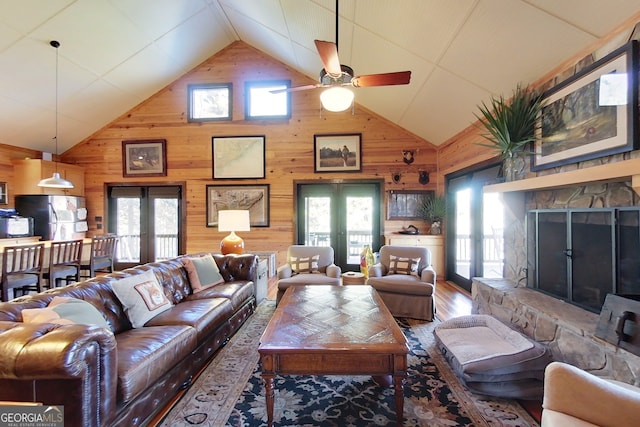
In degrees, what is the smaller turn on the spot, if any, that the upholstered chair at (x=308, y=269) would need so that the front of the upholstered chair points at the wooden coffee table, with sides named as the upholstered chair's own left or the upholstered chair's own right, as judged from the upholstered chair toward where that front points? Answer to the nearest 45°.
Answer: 0° — it already faces it

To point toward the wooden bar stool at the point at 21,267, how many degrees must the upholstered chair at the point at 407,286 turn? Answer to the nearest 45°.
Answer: approximately 90° to its right

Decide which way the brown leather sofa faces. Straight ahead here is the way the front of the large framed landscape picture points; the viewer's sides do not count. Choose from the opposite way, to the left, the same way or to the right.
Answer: the opposite way

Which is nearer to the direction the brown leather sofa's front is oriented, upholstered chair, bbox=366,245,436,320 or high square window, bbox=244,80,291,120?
the upholstered chair

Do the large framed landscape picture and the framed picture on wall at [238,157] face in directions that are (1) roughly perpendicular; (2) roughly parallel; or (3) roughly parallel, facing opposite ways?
roughly perpendicular

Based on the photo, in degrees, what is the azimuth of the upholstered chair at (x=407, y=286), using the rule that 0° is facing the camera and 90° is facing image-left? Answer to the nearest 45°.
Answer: approximately 0°

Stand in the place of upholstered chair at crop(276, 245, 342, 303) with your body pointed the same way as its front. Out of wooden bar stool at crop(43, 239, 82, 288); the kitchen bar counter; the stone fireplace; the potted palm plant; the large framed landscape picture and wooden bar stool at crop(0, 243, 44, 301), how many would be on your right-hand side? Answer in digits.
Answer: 3

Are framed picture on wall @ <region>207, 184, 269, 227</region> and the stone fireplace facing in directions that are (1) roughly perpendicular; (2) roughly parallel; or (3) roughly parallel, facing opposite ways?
roughly perpendicular

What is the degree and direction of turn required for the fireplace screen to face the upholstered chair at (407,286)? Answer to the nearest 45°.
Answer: approximately 45° to its right

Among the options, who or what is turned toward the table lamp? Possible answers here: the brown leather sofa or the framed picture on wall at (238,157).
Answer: the framed picture on wall

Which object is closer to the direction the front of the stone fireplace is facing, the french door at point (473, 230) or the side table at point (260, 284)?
the side table
